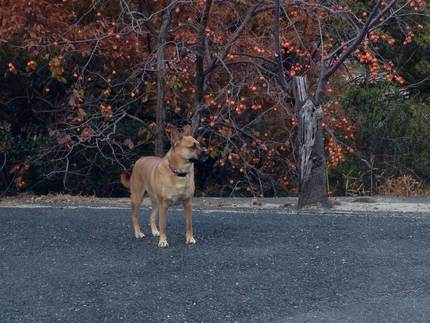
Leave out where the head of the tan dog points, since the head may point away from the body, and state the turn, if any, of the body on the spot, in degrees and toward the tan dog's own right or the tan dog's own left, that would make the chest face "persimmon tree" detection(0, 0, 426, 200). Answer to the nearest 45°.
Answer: approximately 135° to the tan dog's own left

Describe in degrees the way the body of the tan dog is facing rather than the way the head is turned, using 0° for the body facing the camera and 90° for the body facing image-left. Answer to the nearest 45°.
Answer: approximately 315°
